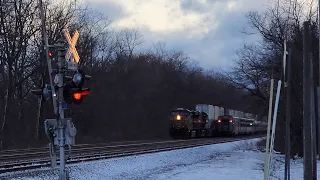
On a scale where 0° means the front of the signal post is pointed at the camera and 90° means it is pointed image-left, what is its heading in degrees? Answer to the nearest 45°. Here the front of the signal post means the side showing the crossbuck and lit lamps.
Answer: approximately 315°

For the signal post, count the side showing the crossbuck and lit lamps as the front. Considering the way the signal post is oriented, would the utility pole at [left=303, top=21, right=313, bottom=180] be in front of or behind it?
in front
